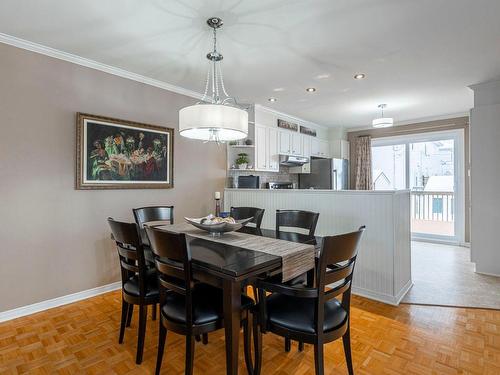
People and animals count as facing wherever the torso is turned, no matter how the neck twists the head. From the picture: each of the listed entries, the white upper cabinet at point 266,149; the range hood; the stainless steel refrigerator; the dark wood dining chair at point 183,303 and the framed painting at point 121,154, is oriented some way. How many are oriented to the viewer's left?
0

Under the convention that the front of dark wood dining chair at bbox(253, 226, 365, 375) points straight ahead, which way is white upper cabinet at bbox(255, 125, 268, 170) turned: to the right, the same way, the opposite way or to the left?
the opposite way

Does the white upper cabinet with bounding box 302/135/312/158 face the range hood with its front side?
no

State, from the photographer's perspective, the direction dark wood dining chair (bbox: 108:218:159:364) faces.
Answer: facing away from the viewer and to the right of the viewer

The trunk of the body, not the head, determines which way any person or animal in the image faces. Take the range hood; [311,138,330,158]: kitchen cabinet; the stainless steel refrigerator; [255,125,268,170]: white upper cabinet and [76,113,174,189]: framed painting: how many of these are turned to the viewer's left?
0

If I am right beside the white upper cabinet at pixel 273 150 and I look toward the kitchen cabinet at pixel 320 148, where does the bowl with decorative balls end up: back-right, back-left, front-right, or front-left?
back-right

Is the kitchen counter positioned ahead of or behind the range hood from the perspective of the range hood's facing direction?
ahead

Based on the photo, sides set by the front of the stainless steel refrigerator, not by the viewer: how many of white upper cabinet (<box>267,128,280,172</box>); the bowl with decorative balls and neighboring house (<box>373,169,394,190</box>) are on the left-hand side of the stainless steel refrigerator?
1

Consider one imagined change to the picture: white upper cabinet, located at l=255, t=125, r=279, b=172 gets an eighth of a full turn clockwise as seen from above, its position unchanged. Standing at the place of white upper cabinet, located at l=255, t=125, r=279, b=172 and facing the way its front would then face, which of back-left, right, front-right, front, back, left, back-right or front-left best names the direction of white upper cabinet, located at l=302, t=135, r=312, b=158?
back-left

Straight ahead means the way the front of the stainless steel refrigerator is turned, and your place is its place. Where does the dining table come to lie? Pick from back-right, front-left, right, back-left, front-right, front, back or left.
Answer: front-right

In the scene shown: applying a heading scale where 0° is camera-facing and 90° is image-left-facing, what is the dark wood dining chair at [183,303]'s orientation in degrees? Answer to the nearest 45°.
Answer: approximately 225°

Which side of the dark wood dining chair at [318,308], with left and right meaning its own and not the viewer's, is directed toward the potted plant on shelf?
front

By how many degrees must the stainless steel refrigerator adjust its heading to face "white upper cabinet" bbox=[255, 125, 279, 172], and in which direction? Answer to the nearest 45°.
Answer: approximately 90° to its right

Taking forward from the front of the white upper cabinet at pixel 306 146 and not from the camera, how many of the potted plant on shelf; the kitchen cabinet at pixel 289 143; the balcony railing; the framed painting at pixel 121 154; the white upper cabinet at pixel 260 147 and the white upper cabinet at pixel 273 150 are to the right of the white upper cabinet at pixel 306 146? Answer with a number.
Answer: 5

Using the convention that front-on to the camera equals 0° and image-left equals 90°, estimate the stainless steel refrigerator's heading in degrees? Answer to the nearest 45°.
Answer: approximately 315°

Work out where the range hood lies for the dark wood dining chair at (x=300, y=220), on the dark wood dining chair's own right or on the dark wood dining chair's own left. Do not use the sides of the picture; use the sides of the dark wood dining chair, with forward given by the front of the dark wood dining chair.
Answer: on the dark wood dining chair's own right

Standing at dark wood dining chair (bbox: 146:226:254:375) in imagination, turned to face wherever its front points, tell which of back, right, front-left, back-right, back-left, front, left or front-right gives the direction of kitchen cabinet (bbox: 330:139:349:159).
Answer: front

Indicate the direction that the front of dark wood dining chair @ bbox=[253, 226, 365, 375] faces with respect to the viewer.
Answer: facing away from the viewer and to the left of the viewer

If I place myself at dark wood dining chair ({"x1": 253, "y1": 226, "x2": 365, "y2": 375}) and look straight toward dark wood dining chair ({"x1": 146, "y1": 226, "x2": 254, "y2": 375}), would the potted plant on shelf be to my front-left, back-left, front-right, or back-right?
front-right

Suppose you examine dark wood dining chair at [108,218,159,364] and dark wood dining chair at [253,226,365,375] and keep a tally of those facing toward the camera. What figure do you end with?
0
